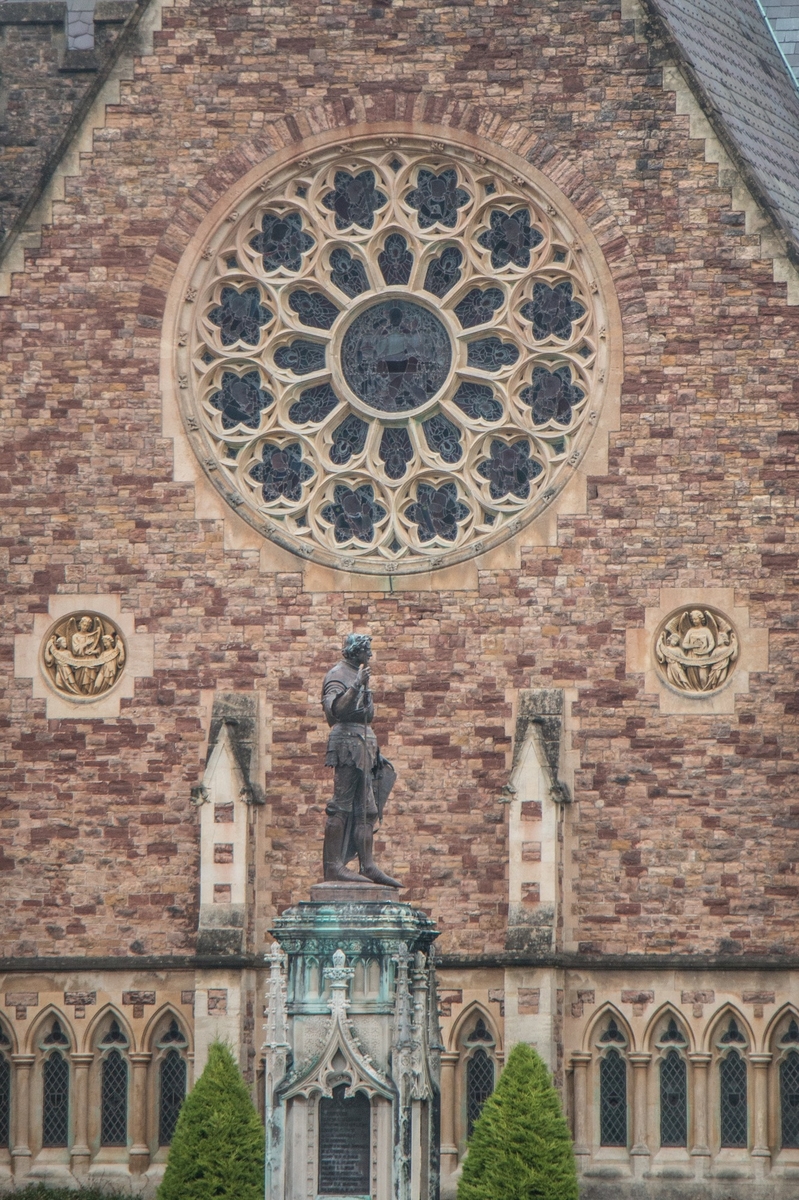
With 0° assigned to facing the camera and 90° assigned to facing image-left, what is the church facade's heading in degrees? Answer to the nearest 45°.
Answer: approximately 0°

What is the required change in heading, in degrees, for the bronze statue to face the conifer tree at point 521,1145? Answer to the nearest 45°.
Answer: approximately 90° to its left

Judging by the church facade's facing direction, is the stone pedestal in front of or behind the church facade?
in front
